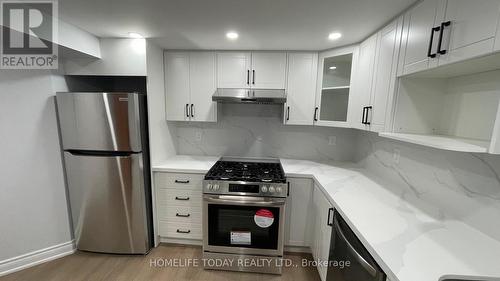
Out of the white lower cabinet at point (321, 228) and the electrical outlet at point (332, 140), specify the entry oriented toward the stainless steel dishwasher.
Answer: the electrical outlet

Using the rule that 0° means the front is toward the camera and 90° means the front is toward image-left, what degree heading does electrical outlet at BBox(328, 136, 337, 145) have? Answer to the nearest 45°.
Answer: approximately 0°

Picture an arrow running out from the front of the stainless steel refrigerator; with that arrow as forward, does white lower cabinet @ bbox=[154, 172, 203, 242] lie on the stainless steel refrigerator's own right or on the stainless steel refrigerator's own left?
on the stainless steel refrigerator's own left

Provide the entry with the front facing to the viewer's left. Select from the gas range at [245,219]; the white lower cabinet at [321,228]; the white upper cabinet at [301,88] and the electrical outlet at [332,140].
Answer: the white lower cabinet
